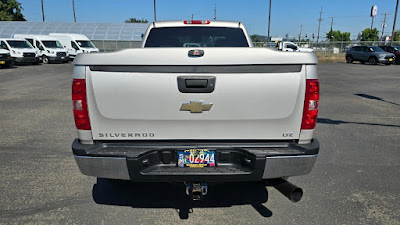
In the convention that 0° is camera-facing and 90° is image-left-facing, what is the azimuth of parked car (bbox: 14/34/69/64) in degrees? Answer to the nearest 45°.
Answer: approximately 315°

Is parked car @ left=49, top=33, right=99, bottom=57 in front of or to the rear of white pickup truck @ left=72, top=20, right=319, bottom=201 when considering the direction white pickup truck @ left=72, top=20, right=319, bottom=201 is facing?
in front

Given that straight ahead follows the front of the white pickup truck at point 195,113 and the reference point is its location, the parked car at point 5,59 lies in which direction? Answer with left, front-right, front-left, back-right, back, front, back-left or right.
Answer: front-left

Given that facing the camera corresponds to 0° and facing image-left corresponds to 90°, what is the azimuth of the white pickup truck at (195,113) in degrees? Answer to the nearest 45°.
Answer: approximately 180°

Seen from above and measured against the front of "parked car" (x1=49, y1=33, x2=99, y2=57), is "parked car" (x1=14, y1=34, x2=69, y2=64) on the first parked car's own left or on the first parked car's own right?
on the first parked car's own right

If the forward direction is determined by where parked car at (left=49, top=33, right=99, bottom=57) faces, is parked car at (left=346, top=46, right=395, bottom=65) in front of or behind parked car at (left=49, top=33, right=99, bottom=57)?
in front

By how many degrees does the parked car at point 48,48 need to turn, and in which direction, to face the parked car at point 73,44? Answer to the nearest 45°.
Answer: approximately 90° to its left

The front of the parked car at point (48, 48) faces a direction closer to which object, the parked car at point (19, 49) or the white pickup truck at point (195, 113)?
the white pickup truck

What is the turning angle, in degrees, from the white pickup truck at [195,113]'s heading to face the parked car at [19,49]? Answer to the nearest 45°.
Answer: approximately 45° to its left

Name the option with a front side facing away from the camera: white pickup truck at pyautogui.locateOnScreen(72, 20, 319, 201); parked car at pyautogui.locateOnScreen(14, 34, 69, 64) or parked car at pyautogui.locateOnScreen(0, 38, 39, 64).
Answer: the white pickup truck
